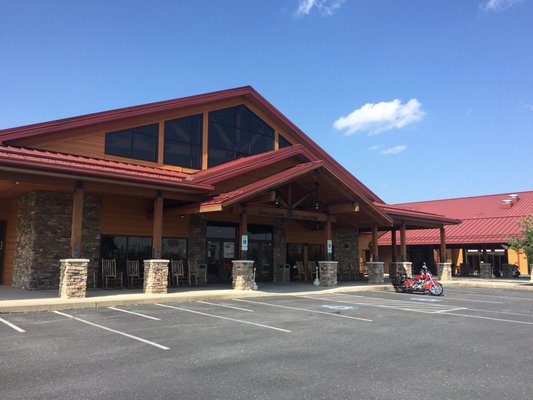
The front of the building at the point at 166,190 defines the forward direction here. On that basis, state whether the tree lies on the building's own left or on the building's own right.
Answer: on the building's own left

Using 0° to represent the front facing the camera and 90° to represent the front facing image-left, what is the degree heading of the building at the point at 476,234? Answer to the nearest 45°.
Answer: approximately 45°

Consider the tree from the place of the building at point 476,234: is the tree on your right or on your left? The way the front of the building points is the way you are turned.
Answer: on your left

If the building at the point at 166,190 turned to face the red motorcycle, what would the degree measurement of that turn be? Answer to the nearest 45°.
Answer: approximately 45° to its left

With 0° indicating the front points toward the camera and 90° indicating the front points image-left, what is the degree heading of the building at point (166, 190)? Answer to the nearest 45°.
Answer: approximately 315°

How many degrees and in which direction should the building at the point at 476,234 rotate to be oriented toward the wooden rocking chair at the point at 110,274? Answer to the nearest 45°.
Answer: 0° — it already faces it

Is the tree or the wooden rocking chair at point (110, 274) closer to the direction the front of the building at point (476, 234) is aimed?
the wooden rocking chair
